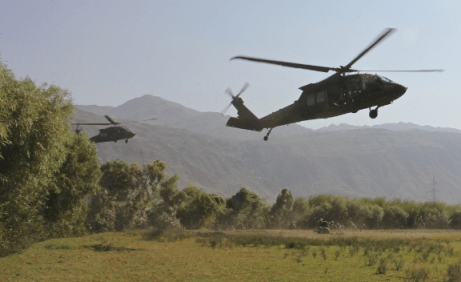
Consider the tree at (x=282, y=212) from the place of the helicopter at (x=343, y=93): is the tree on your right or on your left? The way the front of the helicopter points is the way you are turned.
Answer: on your left

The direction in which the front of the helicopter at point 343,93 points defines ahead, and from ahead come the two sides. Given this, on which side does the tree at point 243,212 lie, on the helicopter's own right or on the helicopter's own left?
on the helicopter's own left

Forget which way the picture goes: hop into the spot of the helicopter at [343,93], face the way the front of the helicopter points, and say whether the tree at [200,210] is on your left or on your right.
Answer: on your left

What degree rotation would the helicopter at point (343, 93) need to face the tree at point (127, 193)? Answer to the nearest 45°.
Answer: approximately 135° to its left

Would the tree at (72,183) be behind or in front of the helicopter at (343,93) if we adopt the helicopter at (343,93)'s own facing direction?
behind

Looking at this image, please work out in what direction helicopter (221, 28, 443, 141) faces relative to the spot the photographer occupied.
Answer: facing to the right of the viewer
